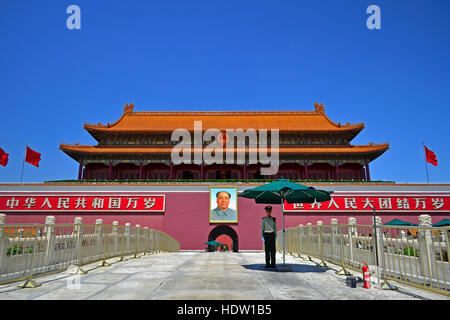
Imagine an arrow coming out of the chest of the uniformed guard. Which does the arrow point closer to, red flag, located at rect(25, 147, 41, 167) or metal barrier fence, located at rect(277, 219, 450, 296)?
the metal barrier fence

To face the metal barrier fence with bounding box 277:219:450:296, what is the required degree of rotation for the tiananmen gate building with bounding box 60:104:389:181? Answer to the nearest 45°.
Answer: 0° — it already faces it

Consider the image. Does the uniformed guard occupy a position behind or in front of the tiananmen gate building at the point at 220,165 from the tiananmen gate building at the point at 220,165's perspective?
in front

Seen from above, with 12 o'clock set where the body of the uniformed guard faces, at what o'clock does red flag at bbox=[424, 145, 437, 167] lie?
The red flag is roughly at 7 o'clock from the uniformed guard.

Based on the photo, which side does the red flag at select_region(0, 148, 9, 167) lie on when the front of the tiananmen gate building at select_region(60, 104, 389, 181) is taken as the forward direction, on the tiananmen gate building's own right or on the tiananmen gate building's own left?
on the tiananmen gate building's own right

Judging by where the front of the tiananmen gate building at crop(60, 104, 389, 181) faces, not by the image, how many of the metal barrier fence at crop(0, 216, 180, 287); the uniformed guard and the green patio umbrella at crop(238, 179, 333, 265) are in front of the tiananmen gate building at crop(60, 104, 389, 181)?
3

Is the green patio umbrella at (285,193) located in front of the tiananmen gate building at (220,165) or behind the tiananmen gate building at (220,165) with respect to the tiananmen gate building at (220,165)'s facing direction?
in front

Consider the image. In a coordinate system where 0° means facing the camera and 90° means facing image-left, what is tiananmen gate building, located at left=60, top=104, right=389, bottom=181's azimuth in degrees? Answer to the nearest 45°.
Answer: approximately 0°

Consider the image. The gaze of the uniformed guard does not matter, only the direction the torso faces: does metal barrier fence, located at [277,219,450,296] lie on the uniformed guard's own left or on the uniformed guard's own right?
on the uniformed guard's own left

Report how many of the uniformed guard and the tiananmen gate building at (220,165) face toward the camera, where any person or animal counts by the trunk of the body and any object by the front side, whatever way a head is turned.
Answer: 2
